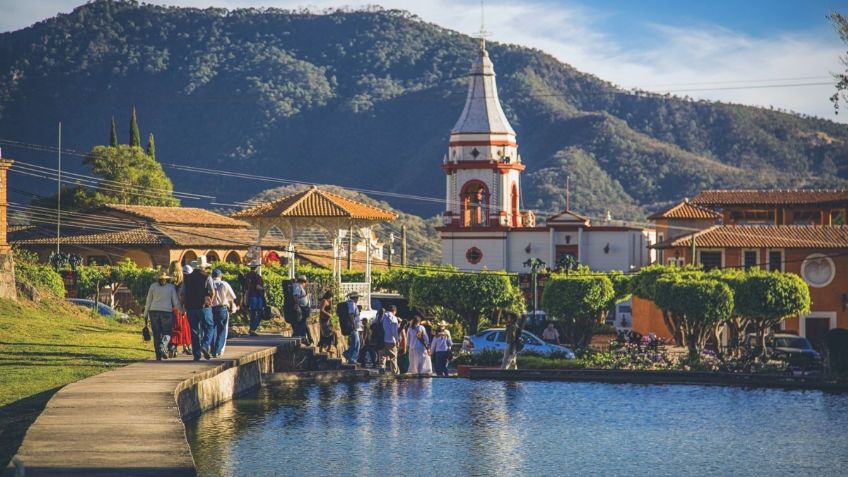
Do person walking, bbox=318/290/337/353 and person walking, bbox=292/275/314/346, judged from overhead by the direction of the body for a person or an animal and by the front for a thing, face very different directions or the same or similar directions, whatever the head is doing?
same or similar directions

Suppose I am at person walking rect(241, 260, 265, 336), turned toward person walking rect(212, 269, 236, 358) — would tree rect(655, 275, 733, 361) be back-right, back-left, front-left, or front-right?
back-left

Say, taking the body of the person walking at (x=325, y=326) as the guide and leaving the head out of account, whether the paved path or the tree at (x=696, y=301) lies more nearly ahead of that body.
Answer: the tree
